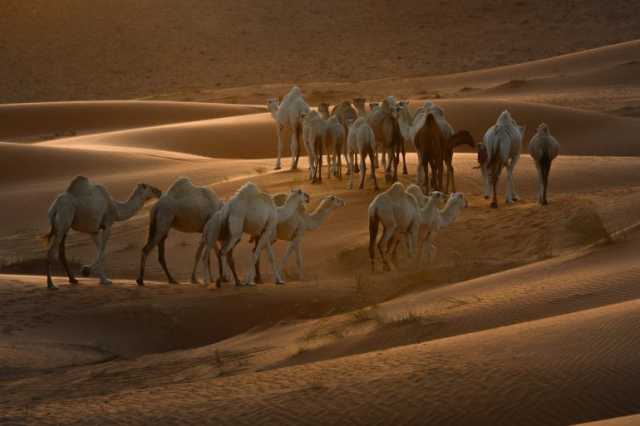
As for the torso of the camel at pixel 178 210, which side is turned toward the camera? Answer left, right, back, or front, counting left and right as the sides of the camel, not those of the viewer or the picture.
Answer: right

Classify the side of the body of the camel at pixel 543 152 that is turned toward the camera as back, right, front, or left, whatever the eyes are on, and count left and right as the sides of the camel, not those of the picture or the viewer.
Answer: back

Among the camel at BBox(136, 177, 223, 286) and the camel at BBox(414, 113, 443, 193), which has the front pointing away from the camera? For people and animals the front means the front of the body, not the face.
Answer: the camel at BBox(414, 113, 443, 193)

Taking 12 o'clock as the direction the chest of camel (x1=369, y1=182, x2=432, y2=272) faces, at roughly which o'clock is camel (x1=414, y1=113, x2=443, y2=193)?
camel (x1=414, y1=113, x2=443, y2=193) is roughly at 11 o'clock from camel (x1=369, y1=182, x2=432, y2=272).
